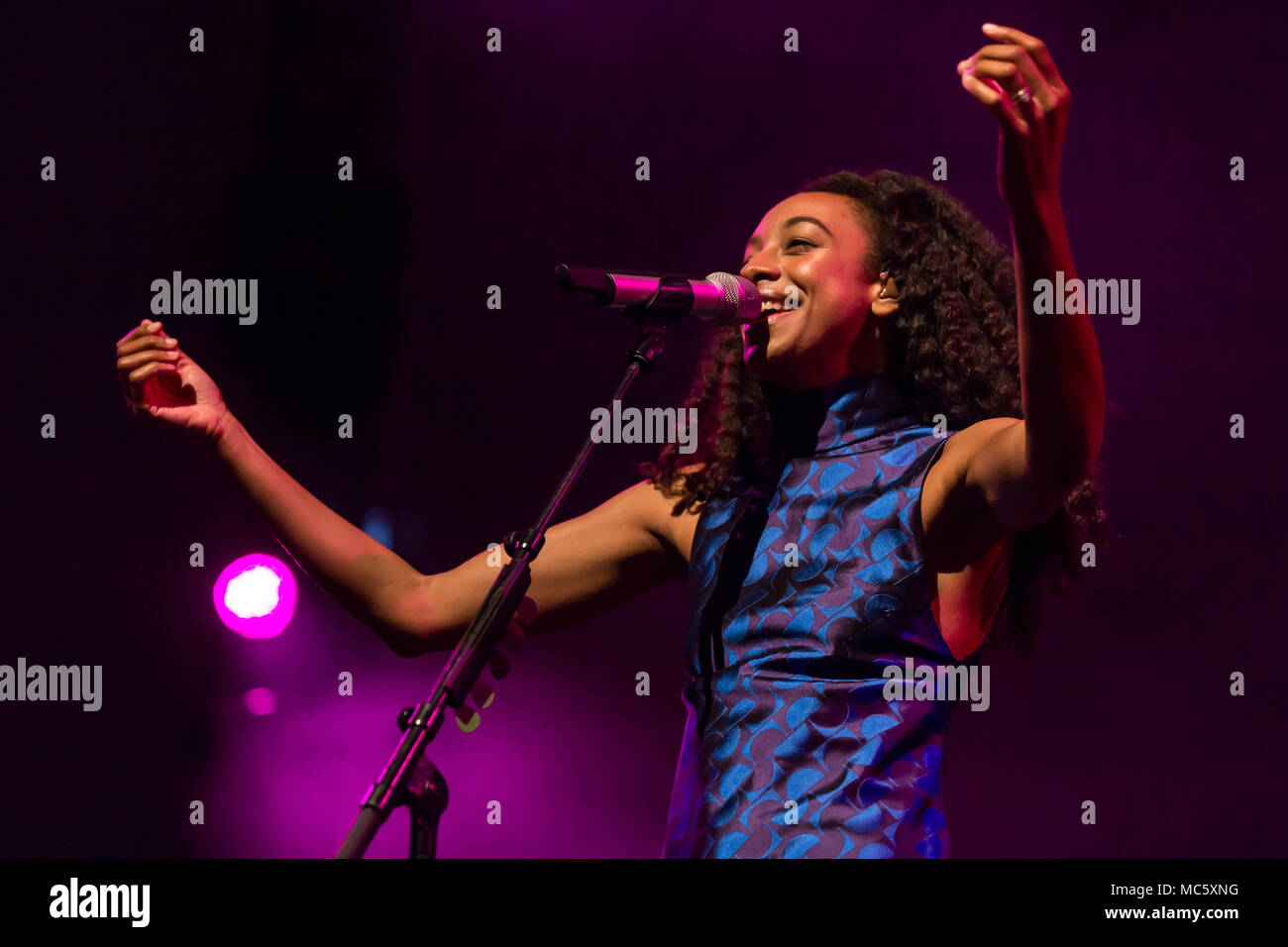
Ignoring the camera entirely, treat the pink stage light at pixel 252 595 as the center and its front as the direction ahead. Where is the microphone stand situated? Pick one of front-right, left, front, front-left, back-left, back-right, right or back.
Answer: front

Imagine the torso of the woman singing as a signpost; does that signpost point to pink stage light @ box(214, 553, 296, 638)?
no

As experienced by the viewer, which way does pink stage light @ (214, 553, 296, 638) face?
facing the viewer

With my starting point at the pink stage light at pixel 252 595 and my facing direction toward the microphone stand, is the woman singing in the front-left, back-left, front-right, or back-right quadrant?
front-left

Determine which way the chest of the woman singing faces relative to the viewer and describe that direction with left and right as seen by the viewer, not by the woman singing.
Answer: facing the viewer and to the left of the viewer

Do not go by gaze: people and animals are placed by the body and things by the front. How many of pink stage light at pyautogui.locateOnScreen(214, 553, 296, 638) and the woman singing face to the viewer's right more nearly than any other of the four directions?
0
